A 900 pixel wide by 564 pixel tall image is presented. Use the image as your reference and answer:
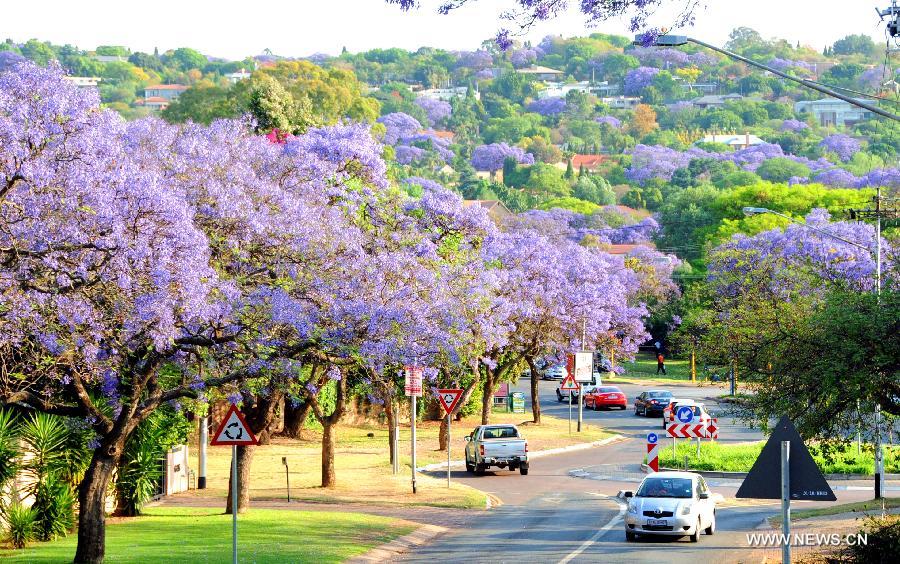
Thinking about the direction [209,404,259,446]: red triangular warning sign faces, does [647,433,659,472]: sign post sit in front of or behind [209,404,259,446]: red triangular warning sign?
behind

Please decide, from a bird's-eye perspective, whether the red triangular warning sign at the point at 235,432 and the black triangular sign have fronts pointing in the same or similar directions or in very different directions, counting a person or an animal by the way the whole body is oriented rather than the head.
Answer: very different directions

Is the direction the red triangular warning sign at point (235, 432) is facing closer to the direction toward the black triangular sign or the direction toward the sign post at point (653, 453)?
the black triangular sign

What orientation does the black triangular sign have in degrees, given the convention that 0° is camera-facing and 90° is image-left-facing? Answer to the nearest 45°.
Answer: approximately 180°

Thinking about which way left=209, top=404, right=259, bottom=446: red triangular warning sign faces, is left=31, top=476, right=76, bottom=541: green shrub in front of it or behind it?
behind

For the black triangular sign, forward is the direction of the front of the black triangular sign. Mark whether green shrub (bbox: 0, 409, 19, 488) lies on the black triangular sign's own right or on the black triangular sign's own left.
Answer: on the black triangular sign's own left

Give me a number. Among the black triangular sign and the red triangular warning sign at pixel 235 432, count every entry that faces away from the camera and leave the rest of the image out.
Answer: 1

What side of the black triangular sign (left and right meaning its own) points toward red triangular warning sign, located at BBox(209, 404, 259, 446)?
left
